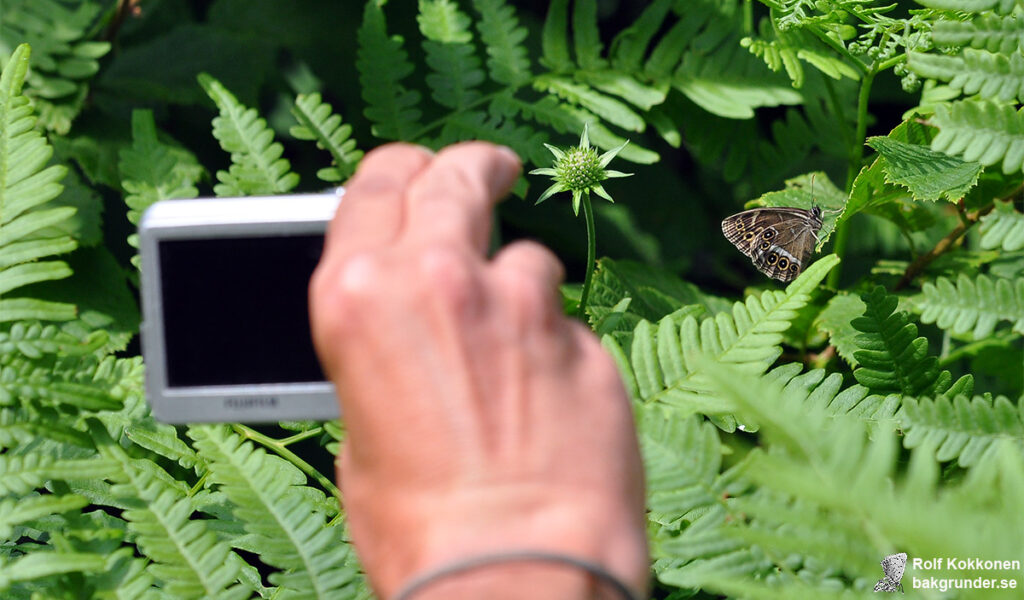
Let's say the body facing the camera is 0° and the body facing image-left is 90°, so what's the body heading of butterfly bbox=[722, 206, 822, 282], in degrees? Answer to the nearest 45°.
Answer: approximately 270°

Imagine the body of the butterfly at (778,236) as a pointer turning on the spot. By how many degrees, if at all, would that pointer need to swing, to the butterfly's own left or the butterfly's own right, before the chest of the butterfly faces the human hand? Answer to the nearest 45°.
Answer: approximately 90° to the butterfly's own right
